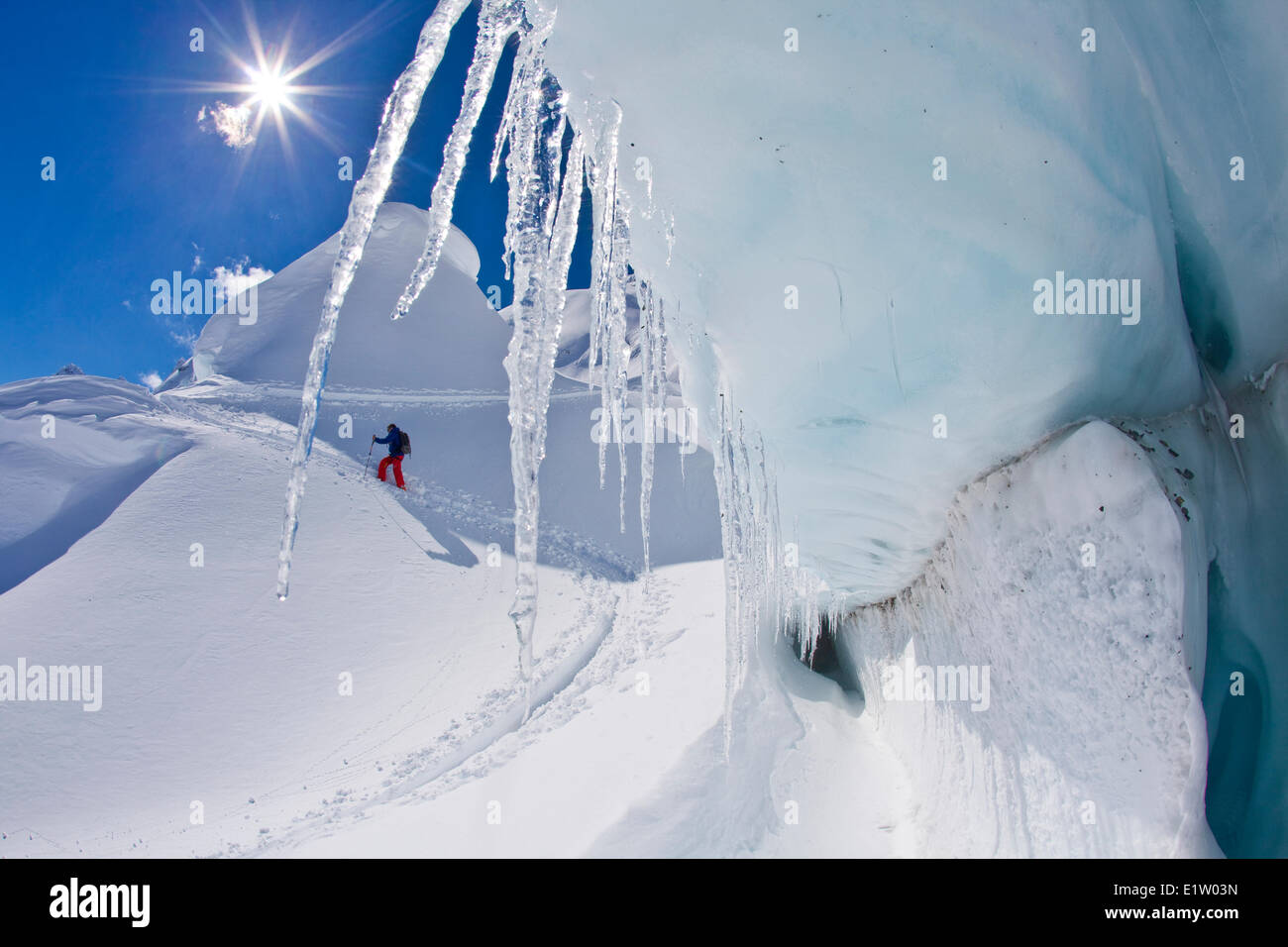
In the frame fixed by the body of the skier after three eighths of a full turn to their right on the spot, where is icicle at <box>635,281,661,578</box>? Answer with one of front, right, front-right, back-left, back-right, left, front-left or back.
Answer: back-right

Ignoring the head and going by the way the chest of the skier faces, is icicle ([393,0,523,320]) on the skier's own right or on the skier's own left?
on the skier's own left

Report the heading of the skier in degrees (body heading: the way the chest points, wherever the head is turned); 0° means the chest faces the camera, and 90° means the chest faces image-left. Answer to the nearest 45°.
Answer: approximately 90°

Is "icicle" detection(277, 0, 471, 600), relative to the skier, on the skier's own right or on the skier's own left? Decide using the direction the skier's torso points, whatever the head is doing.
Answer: on the skier's own left

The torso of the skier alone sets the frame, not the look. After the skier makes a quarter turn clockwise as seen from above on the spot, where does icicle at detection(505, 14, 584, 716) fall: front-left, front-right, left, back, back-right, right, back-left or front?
back

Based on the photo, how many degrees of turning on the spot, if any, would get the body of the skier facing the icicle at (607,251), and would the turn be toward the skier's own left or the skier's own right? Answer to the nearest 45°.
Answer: approximately 90° to the skier's own left
